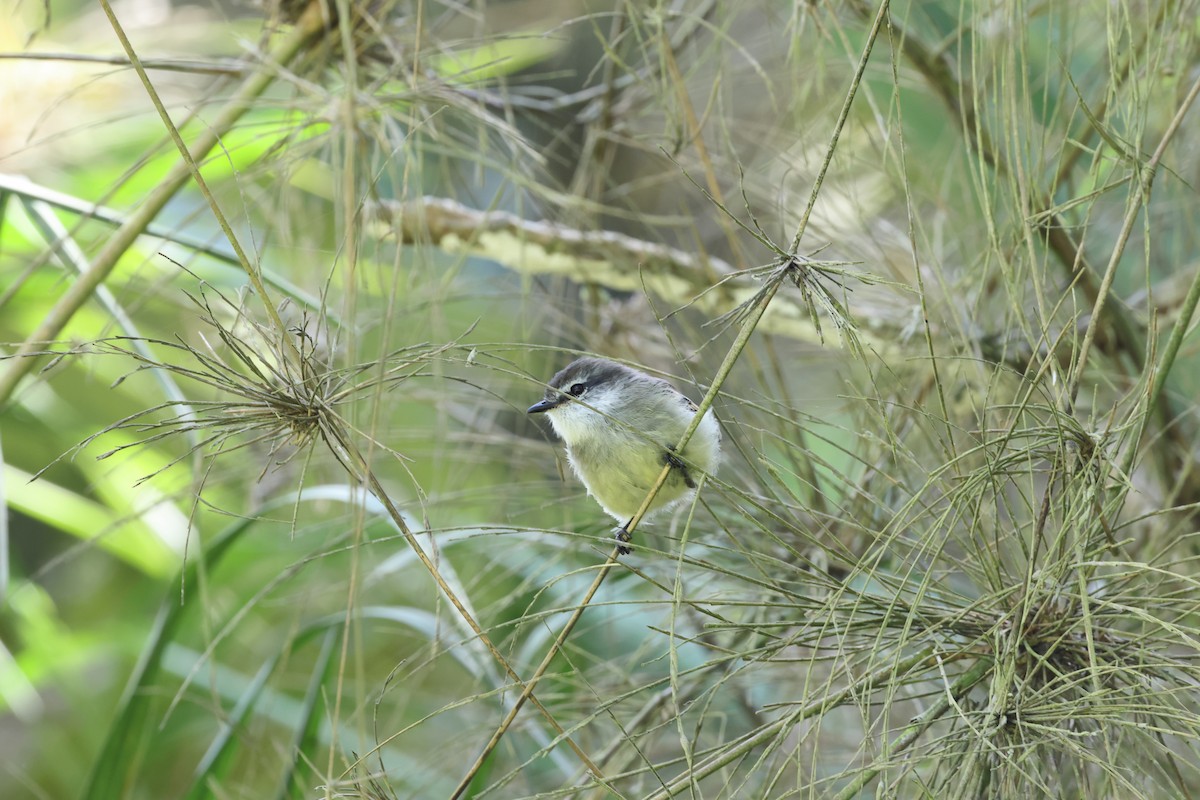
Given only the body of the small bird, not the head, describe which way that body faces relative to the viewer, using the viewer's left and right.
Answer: facing the viewer and to the left of the viewer
